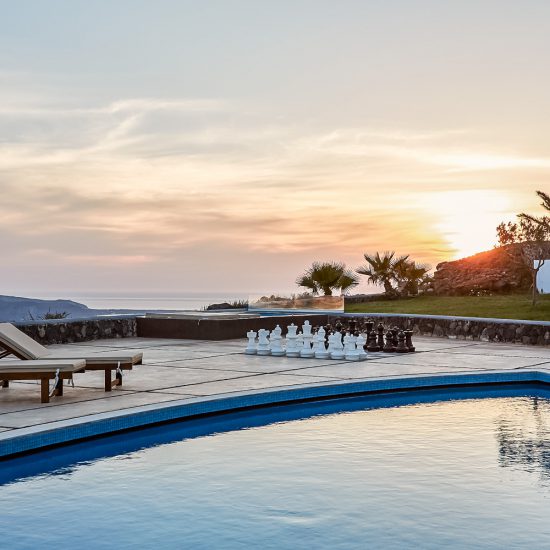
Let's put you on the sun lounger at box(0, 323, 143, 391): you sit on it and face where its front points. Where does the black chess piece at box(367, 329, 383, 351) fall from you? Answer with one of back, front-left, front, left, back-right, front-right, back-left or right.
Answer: front-left

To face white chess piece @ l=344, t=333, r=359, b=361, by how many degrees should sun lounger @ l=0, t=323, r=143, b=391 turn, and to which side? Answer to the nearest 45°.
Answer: approximately 45° to its left

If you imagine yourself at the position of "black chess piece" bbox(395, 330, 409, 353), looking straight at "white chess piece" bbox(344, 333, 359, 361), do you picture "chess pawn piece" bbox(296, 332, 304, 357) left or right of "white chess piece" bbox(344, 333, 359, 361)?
right

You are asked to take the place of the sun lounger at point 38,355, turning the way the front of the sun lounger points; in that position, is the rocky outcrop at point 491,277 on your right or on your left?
on your left

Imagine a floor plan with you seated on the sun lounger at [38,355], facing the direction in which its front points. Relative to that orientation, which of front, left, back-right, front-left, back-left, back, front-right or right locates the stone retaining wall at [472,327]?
front-left

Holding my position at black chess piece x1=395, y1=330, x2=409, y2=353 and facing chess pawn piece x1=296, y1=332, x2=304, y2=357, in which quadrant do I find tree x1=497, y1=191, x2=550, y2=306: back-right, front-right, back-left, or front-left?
back-right

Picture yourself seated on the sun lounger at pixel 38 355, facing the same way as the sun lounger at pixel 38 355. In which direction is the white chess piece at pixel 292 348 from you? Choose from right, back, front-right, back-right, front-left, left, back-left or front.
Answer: front-left

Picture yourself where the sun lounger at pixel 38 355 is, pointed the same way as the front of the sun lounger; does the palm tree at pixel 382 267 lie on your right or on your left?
on your left

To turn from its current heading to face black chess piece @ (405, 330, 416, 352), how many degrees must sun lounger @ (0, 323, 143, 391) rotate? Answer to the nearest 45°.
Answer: approximately 45° to its left

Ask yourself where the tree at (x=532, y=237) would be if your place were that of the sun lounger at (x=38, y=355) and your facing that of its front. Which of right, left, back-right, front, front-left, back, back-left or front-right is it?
front-left

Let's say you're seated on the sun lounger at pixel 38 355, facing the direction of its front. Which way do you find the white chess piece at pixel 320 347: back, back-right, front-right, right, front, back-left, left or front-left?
front-left

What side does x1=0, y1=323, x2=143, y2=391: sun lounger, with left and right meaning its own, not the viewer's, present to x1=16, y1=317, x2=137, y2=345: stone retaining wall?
left

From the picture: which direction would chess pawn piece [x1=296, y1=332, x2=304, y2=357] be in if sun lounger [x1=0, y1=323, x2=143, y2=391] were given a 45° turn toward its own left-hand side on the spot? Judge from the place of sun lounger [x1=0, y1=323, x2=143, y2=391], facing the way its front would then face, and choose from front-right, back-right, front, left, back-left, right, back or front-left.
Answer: front

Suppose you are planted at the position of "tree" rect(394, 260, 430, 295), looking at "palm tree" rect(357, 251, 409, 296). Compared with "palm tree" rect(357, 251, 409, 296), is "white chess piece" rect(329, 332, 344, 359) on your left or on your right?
left

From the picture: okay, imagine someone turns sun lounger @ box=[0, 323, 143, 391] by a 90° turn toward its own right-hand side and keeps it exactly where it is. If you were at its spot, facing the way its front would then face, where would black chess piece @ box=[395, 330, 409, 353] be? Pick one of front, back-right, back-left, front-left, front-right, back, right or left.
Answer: back-left

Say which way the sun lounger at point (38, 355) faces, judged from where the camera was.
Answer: facing to the right of the viewer
